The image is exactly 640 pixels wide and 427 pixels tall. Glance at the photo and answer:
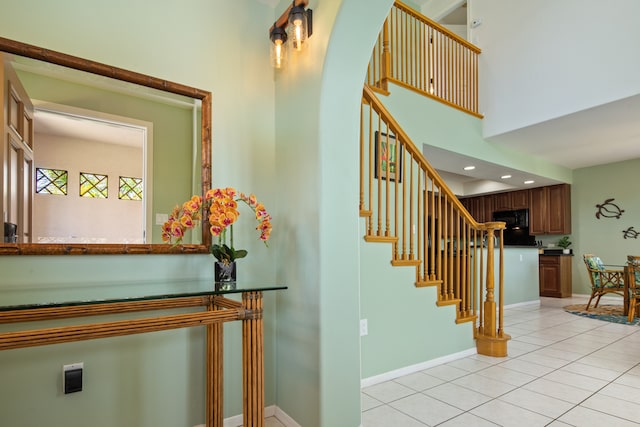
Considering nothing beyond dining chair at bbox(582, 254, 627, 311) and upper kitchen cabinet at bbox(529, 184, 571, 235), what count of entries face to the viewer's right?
1

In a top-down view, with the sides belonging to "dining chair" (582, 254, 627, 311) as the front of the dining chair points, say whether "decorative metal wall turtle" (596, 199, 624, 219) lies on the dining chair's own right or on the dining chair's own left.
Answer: on the dining chair's own left

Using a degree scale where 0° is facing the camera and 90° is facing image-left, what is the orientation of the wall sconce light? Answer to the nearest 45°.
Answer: approximately 45°

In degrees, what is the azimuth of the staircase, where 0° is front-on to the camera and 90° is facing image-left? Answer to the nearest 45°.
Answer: approximately 270°

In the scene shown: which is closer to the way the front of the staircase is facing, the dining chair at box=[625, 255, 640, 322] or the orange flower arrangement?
the dining chair

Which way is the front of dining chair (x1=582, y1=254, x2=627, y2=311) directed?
to the viewer's right

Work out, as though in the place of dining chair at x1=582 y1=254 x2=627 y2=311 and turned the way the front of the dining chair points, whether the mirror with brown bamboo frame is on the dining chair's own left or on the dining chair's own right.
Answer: on the dining chair's own right

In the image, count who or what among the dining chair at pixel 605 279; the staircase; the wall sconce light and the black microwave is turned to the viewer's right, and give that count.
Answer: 2

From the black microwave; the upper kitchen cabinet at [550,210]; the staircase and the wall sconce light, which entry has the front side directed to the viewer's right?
the staircase

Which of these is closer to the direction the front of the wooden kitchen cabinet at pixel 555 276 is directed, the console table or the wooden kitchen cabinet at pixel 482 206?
the console table
